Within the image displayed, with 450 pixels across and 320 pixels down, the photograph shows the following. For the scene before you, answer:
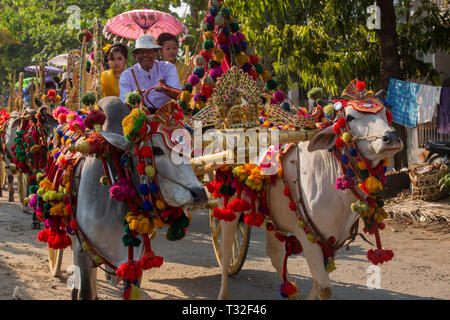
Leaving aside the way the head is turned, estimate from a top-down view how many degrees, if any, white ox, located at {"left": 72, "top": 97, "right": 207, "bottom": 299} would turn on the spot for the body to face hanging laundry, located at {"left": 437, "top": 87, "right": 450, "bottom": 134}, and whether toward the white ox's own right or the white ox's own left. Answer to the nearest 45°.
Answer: approximately 90° to the white ox's own left

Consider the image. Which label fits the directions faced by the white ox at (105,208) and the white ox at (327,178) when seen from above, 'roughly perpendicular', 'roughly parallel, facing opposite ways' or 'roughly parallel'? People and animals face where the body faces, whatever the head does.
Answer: roughly parallel

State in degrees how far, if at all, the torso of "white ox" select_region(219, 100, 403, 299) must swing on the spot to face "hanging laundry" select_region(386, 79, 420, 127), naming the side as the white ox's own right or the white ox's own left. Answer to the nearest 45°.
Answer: approximately 135° to the white ox's own left

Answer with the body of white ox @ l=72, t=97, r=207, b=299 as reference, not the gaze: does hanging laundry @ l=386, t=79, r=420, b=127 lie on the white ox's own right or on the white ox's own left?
on the white ox's own left

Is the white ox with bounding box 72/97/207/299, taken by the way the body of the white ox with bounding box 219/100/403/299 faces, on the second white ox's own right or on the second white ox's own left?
on the second white ox's own right

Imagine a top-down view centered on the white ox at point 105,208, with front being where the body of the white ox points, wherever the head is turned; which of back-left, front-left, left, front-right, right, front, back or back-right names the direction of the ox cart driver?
back-left

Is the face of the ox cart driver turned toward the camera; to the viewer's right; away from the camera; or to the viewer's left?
toward the camera

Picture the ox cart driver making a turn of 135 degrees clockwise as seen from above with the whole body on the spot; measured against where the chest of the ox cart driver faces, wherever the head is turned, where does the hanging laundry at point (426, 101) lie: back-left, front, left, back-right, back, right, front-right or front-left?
right

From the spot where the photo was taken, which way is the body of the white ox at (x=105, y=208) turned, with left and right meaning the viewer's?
facing the viewer and to the right of the viewer

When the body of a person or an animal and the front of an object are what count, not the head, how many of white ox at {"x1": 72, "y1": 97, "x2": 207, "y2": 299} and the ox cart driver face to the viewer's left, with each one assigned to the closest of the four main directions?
0

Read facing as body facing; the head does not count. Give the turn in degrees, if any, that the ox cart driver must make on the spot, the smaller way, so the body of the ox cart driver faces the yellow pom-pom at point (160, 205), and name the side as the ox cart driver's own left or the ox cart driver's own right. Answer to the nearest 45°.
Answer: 0° — they already face it

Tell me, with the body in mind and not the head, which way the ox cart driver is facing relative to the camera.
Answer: toward the camera
